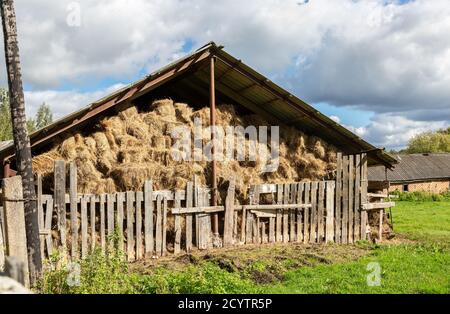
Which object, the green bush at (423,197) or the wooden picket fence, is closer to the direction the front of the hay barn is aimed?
the wooden picket fence

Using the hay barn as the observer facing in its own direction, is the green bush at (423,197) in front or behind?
behind

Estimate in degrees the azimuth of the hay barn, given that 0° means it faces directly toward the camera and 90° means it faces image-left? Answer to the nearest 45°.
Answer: approximately 0°

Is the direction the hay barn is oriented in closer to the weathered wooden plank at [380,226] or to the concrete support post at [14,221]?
the concrete support post

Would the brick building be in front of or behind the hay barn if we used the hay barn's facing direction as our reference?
behind
